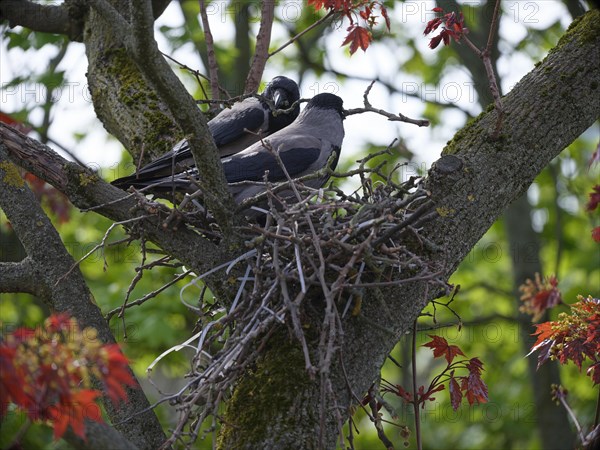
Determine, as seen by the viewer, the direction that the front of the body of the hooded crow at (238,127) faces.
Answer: to the viewer's right

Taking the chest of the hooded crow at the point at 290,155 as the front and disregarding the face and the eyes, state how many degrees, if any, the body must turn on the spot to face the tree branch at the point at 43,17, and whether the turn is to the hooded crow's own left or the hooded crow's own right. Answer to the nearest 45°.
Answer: approximately 180°

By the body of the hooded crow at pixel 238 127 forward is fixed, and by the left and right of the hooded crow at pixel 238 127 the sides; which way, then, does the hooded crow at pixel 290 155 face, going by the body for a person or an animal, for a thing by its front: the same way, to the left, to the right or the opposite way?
the same way

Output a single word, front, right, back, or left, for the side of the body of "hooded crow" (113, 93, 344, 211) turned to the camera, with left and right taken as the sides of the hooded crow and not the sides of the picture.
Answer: right
